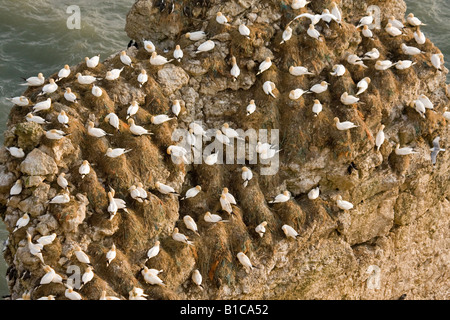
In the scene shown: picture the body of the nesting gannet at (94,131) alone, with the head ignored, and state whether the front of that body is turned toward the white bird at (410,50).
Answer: no

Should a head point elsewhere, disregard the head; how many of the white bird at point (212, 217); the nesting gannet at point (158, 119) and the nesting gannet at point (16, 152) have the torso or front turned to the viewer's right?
1

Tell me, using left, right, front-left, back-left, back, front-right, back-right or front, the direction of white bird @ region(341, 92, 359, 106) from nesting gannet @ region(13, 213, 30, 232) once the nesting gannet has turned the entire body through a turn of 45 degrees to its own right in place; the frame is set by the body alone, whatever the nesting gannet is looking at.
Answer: front

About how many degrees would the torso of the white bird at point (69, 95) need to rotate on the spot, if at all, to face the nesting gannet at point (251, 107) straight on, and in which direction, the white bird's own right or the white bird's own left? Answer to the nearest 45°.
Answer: approximately 135° to the white bird's own right

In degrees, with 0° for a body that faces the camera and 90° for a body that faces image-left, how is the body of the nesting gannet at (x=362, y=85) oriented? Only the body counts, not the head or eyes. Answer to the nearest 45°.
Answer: approximately 225°

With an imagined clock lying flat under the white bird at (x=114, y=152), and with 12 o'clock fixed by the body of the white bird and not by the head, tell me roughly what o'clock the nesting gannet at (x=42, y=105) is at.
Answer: The nesting gannet is roughly at 1 o'clock from the white bird.

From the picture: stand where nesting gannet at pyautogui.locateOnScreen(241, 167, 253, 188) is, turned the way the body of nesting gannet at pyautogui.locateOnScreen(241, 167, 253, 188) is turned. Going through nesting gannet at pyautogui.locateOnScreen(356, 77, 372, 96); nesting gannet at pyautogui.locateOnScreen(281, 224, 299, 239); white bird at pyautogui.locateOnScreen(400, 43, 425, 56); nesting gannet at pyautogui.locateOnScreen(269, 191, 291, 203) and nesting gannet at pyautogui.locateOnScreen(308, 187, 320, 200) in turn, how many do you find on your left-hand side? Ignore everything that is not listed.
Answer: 0

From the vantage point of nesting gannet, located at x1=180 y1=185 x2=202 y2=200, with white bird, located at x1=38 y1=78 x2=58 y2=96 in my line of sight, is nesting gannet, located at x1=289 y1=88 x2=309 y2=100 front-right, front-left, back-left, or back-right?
back-right
